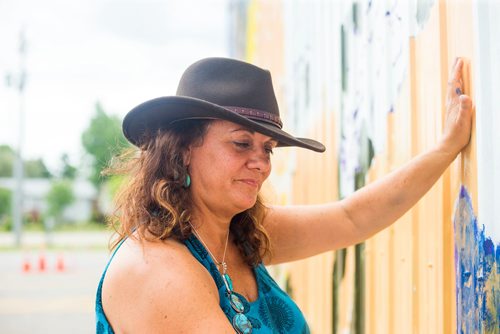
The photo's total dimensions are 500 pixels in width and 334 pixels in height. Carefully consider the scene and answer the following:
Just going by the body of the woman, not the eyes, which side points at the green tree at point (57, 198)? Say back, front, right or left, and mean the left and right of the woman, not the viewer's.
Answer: back

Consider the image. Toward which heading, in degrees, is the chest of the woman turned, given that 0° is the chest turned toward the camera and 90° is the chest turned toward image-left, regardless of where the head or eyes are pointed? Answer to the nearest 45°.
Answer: approximately 315°

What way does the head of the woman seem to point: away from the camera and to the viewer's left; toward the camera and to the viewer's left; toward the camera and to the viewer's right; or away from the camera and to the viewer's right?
toward the camera and to the viewer's right

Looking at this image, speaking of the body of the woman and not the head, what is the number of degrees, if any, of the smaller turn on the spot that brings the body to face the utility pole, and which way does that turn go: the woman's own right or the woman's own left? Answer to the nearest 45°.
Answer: approximately 180°
